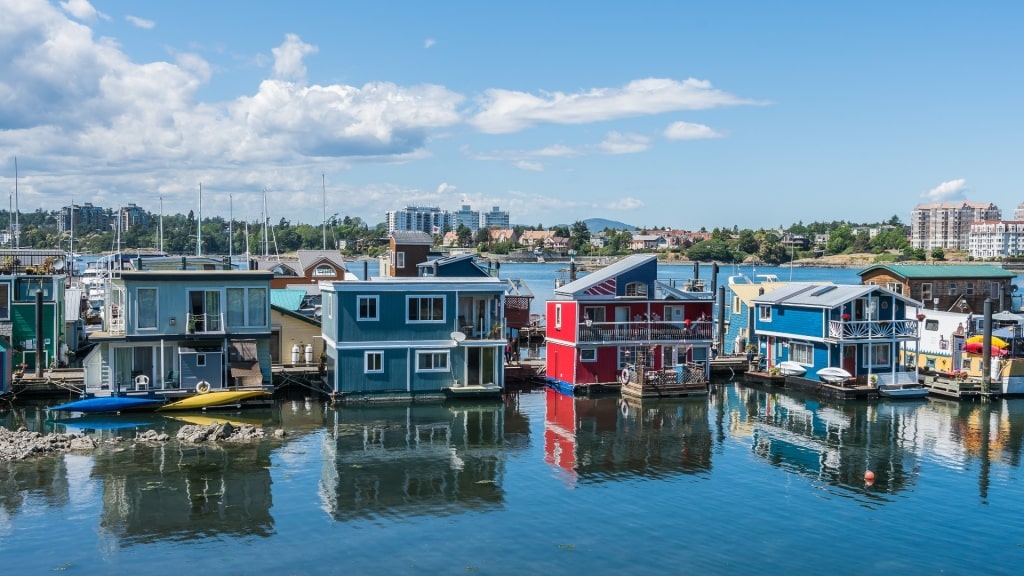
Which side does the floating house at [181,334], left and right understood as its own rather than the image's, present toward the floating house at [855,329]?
left

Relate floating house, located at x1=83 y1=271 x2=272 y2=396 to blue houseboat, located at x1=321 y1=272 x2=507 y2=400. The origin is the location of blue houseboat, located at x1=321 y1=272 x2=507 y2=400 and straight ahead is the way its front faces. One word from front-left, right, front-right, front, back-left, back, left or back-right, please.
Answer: right

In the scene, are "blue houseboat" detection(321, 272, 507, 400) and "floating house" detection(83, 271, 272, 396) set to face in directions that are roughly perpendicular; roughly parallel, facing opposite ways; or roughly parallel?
roughly parallel

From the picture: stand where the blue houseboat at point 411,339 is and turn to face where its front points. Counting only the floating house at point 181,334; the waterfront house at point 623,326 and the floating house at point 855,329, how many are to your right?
1

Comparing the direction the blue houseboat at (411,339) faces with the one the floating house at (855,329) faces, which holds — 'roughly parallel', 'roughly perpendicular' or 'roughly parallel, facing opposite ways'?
roughly parallel

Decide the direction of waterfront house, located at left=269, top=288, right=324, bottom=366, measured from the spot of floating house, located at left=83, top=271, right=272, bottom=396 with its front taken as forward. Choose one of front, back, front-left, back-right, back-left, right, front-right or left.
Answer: back-left

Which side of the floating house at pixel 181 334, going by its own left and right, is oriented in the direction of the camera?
front

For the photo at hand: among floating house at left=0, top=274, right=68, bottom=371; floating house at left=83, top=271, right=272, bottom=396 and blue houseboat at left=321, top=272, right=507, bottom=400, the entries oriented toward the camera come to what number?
3

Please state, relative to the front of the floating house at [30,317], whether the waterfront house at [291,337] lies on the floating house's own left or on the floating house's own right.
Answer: on the floating house's own left

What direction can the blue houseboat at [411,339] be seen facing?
toward the camera

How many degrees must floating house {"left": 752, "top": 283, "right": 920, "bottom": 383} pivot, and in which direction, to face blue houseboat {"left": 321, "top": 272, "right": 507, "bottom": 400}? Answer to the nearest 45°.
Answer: approximately 90° to its right

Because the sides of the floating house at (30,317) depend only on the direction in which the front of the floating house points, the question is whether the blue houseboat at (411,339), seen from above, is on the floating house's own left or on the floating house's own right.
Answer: on the floating house's own left
